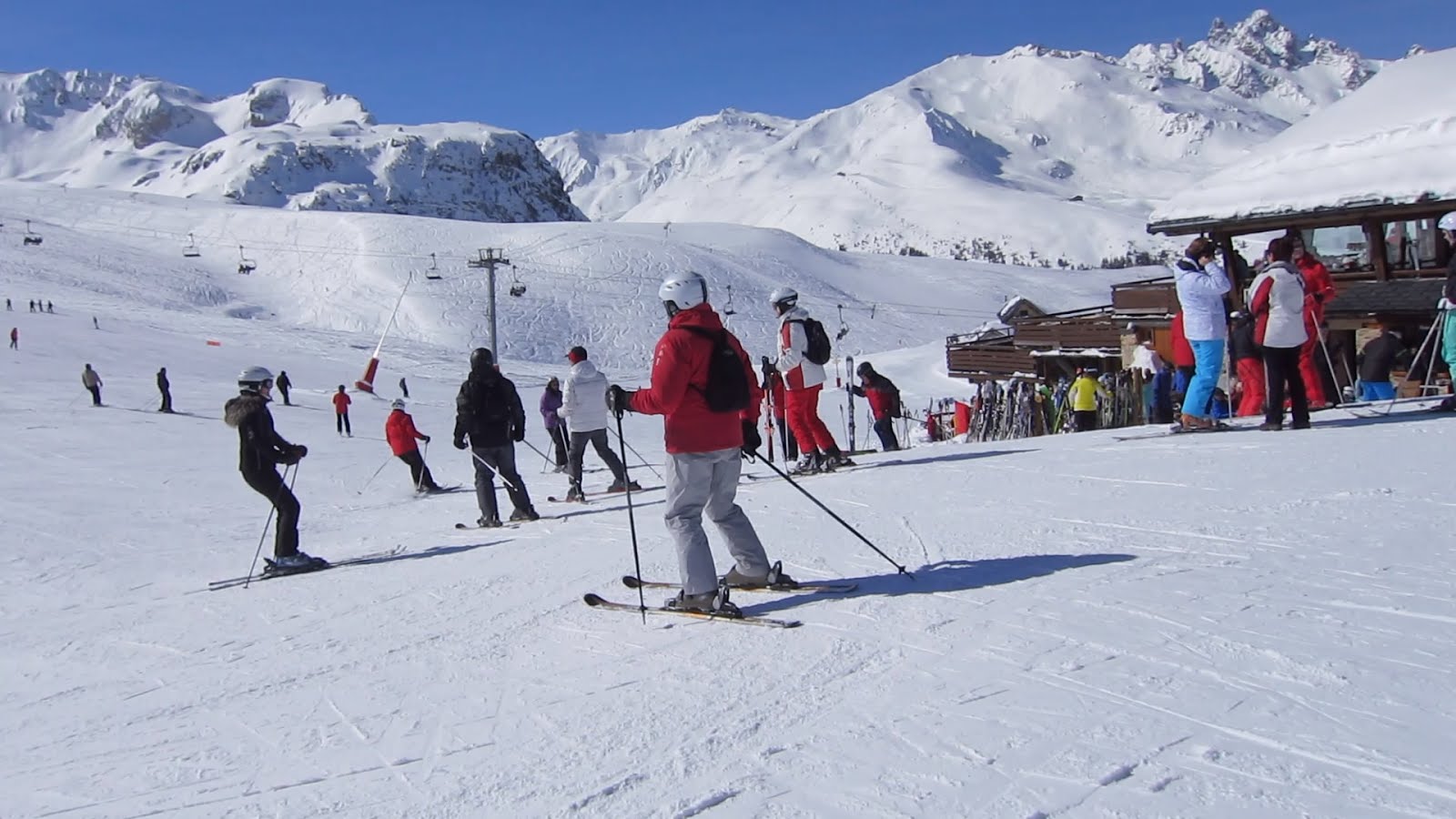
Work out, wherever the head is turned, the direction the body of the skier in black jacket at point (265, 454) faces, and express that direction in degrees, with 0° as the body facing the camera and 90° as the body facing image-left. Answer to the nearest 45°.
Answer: approximately 270°

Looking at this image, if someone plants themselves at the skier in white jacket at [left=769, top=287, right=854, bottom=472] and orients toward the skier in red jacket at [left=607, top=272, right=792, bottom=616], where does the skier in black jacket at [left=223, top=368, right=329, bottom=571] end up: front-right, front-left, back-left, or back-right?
front-right

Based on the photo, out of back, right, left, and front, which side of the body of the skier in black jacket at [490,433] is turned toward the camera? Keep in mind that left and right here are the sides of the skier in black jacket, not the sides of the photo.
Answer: back

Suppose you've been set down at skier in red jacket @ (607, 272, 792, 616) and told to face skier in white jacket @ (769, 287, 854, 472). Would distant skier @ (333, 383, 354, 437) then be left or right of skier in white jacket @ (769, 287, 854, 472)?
left

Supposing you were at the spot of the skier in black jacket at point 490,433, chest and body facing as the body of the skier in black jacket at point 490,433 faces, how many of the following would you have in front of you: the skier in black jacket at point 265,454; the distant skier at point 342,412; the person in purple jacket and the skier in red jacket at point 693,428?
2

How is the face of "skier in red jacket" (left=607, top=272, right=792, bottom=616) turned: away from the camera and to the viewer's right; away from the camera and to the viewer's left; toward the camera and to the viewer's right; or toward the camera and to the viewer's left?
away from the camera and to the viewer's left

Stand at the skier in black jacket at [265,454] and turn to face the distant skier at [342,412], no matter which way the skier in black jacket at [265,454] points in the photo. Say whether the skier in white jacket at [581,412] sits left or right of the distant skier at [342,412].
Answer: right

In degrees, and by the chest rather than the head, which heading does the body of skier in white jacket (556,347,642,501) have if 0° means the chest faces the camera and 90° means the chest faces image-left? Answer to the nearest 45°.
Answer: approximately 135°

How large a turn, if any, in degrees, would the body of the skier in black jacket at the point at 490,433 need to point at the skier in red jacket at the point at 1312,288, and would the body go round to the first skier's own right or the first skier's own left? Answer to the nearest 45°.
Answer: approximately 90° to the first skier's own right
